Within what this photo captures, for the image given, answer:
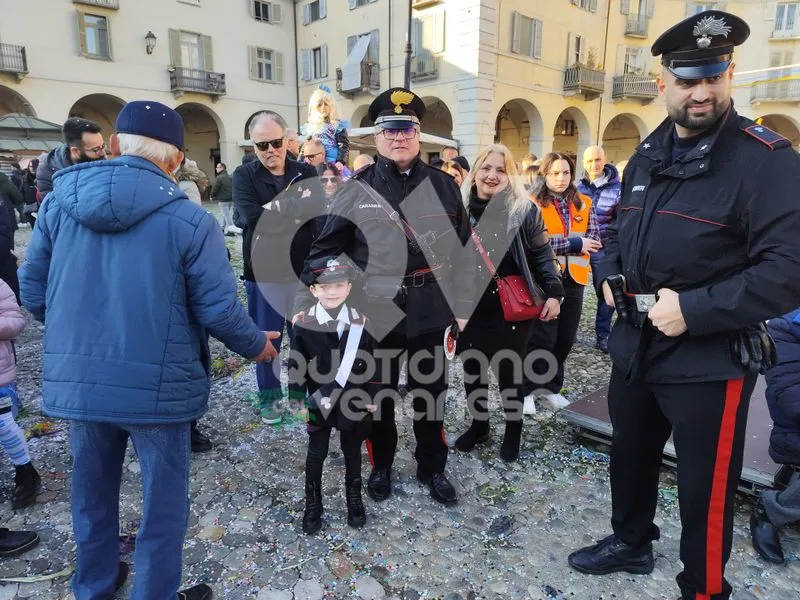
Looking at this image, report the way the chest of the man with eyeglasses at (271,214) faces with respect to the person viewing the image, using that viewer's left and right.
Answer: facing the viewer

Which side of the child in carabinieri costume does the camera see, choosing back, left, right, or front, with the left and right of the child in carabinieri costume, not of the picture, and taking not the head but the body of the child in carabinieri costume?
front

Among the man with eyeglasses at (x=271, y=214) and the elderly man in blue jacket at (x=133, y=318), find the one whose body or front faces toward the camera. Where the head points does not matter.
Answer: the man with eyeglasses

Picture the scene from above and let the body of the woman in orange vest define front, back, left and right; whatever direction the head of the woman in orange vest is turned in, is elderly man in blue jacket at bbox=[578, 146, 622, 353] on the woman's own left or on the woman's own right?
on the woman's own left

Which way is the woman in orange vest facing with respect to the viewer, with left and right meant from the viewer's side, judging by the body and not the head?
facing the viewer and to the right of the viewer

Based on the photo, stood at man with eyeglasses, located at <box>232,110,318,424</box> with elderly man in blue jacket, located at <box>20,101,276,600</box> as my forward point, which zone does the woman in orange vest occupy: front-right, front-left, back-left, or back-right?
back-left

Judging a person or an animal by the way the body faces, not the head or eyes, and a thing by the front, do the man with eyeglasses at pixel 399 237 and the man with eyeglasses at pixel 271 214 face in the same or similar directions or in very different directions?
same or similar directions

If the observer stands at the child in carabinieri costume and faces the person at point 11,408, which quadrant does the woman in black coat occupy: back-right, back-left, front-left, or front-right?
back-right

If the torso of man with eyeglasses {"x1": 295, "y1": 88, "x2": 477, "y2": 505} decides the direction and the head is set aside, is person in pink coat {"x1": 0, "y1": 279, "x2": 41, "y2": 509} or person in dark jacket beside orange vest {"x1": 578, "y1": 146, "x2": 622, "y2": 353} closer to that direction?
the person in pink coat

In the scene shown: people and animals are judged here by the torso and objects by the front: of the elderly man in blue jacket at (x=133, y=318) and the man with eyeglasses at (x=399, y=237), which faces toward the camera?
the man with eyeglasses

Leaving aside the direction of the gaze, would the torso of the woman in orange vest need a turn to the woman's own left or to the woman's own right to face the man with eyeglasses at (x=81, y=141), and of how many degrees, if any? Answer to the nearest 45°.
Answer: approximately 90° to the woman's own right

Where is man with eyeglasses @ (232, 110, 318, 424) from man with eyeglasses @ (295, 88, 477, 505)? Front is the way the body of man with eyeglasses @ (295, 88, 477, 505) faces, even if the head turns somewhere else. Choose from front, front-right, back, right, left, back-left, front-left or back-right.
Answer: back-right

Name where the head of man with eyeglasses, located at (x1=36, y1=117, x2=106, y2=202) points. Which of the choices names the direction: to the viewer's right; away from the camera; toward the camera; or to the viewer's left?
to the viewer's right

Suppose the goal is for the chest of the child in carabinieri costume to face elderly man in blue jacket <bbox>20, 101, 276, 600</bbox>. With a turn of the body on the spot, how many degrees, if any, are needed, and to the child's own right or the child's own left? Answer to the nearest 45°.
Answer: approximately 45° to the child's own right

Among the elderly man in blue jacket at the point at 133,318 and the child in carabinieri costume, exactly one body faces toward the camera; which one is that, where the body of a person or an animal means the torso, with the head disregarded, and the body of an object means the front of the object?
the child in carabinieri costume

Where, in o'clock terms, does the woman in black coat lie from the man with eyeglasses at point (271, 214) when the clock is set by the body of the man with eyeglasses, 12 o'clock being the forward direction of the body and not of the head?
The woman in black coat is roughly at 10 o'clock from the man with eyeglasses.
